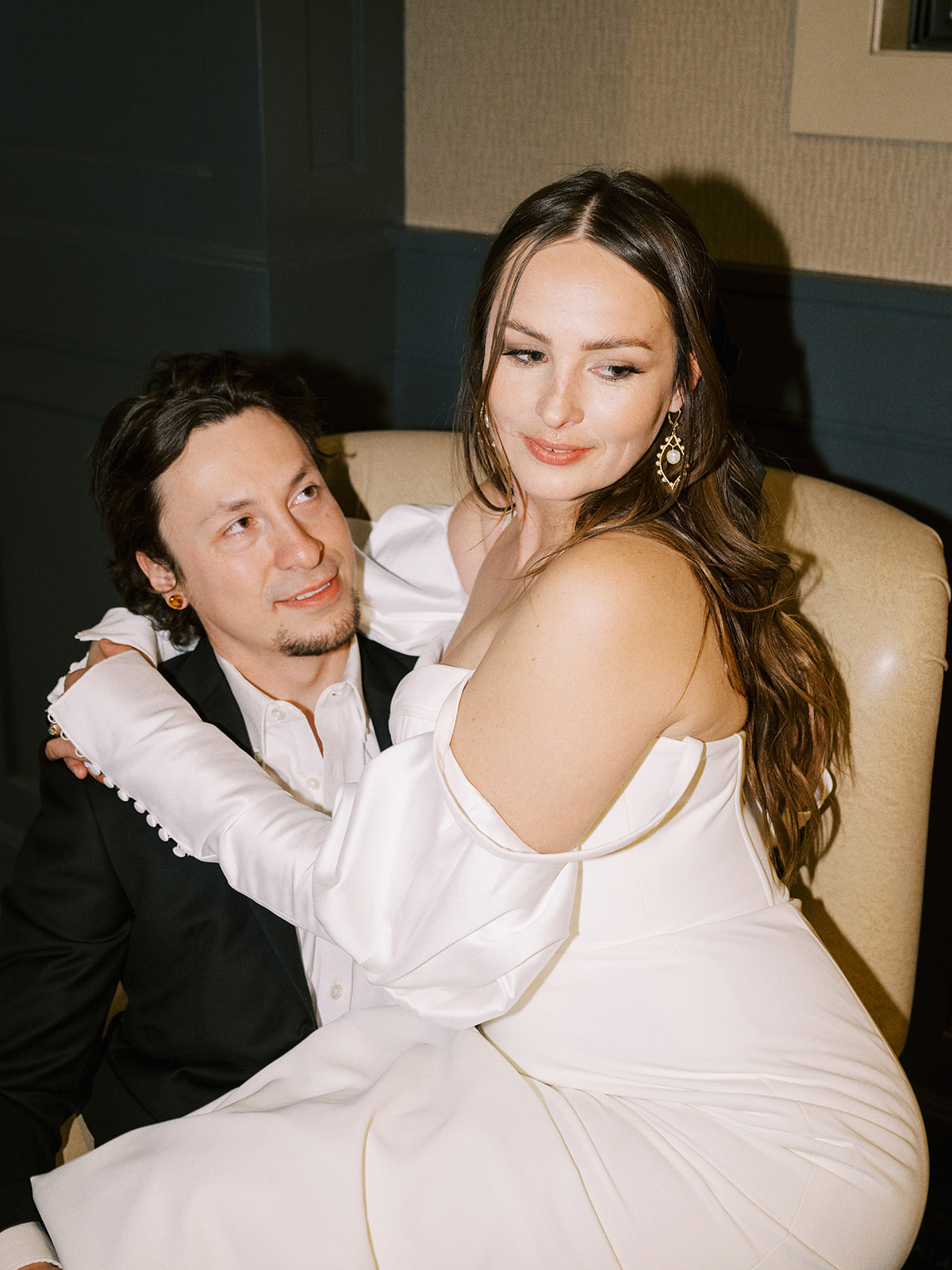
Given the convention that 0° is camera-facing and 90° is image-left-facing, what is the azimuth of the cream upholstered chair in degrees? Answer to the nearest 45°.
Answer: approximately 45°

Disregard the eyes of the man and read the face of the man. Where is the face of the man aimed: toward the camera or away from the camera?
toward the camera

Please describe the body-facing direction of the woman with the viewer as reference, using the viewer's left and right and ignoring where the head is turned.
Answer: facing to the left of the viewer
